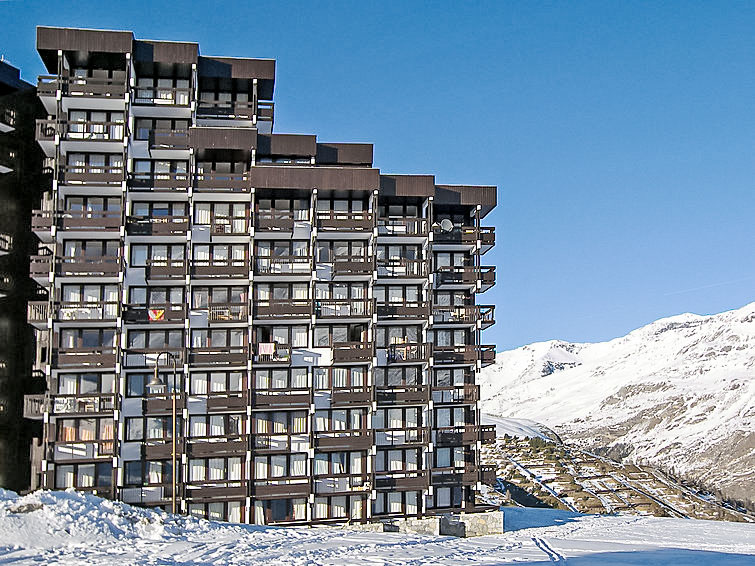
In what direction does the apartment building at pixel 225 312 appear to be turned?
toward the camera

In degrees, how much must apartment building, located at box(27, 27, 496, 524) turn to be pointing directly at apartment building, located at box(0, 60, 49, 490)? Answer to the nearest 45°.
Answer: approximately 90° to its right
